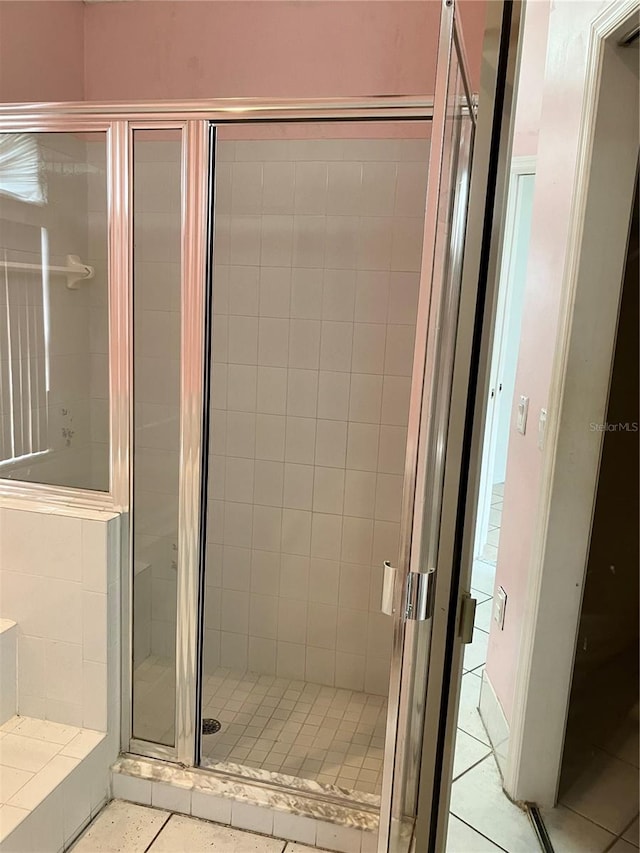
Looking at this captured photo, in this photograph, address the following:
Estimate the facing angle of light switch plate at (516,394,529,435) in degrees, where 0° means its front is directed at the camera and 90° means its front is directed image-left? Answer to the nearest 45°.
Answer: approximately 45°
